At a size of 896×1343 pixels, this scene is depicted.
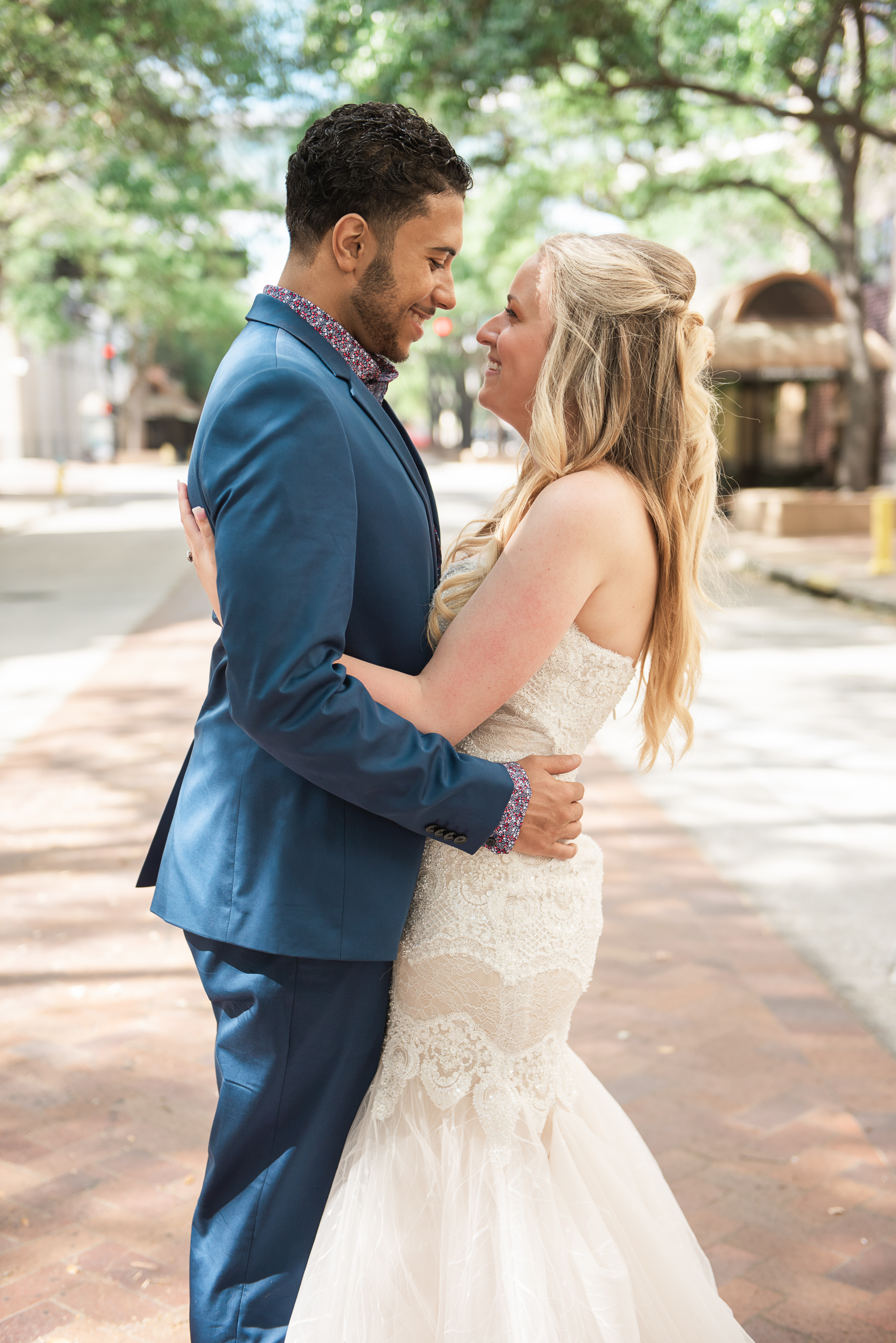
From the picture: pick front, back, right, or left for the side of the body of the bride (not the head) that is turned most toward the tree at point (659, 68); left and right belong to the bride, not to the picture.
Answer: right

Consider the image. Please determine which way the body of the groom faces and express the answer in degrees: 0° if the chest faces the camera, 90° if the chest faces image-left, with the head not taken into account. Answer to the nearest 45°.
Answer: approximately 270°

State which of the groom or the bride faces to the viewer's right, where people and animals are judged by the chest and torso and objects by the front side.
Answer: the groom

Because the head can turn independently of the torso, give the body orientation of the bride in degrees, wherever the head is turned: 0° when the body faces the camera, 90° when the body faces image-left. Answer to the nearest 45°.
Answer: approximately 90°

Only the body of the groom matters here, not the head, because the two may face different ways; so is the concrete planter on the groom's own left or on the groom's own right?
on the groom's own left

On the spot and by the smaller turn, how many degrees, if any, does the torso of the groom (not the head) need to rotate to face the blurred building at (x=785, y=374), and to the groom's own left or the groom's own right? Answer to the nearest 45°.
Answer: approximately 90° to the groom's own left

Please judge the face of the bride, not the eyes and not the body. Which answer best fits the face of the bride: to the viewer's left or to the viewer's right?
to the viewer's left

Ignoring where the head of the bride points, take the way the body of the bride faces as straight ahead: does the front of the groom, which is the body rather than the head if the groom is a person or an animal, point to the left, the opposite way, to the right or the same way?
the opposite way

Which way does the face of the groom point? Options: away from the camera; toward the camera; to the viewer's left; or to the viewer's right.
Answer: to the viewer's right

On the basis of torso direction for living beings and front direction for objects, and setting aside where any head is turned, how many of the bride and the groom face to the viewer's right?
1

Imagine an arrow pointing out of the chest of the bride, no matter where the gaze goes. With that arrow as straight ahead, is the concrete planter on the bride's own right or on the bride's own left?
on the bride's own right

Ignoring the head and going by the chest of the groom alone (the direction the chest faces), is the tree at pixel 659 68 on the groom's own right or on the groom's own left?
on the groom's own left
